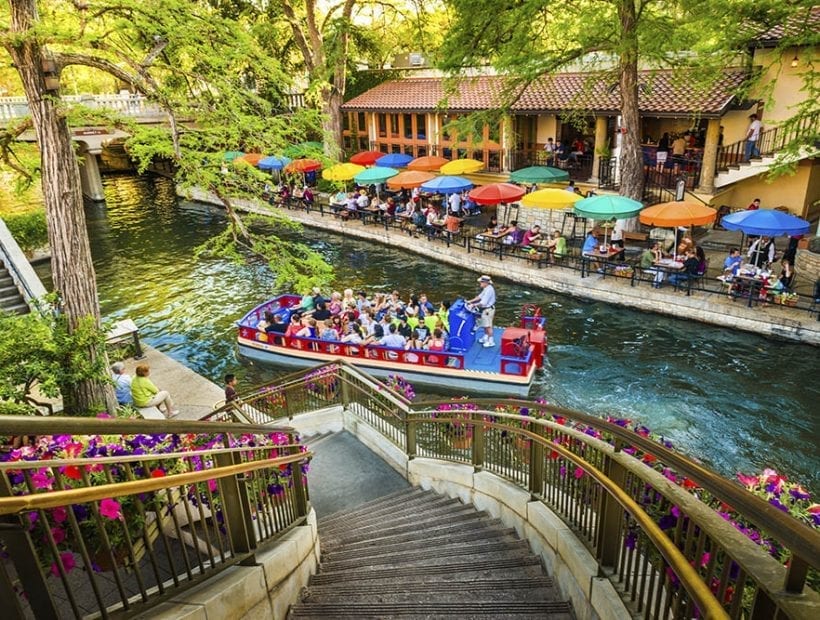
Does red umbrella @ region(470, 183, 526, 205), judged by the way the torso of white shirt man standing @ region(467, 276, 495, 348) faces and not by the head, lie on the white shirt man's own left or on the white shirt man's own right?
on the white shirt man's own right

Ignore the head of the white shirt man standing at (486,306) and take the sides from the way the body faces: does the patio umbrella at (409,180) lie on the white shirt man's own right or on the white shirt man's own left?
on the white shirt man's own right

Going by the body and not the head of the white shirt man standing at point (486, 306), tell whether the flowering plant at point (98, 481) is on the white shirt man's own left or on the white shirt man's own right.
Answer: on the white shirt man's own left

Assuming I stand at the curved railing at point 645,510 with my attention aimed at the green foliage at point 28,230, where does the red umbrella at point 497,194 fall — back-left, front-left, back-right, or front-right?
front-right

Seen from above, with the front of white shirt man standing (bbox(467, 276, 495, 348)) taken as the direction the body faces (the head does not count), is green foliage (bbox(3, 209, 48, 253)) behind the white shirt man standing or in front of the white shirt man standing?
in front

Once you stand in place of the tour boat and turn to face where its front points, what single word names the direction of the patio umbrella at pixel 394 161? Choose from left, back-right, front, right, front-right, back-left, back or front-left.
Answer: right

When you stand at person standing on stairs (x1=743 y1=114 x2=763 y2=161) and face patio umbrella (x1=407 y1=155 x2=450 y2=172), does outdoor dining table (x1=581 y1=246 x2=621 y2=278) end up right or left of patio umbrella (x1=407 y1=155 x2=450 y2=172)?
left

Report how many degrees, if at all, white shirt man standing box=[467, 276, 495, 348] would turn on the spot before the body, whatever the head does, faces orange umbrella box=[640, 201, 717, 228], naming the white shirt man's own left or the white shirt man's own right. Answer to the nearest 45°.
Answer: approximately 135° to the white shirt man's own right

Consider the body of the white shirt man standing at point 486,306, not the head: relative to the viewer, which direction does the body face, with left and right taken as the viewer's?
facing to the left of the viewer

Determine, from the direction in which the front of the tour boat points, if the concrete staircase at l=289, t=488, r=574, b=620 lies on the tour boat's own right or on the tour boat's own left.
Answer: on the tour boat's own left

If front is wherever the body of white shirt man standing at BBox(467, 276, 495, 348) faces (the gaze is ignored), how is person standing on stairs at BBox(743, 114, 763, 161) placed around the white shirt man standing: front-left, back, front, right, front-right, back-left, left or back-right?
back-right

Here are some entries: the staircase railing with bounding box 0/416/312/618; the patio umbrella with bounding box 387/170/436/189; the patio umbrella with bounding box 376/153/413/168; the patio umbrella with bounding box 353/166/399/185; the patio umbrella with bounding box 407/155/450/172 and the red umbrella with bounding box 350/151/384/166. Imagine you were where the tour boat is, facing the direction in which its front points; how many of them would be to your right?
5

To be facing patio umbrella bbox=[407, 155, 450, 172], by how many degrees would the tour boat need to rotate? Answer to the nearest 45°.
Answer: approximately 90° to its right

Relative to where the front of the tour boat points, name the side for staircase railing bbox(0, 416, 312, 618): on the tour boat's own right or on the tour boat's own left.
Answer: on the tour boat's own left

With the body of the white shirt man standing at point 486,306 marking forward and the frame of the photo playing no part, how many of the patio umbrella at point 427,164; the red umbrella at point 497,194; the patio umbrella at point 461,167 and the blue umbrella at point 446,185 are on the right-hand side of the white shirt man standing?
4

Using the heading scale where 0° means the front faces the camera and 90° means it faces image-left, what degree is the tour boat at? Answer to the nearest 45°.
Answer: approximately 90°

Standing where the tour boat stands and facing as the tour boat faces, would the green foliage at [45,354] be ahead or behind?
ahead
